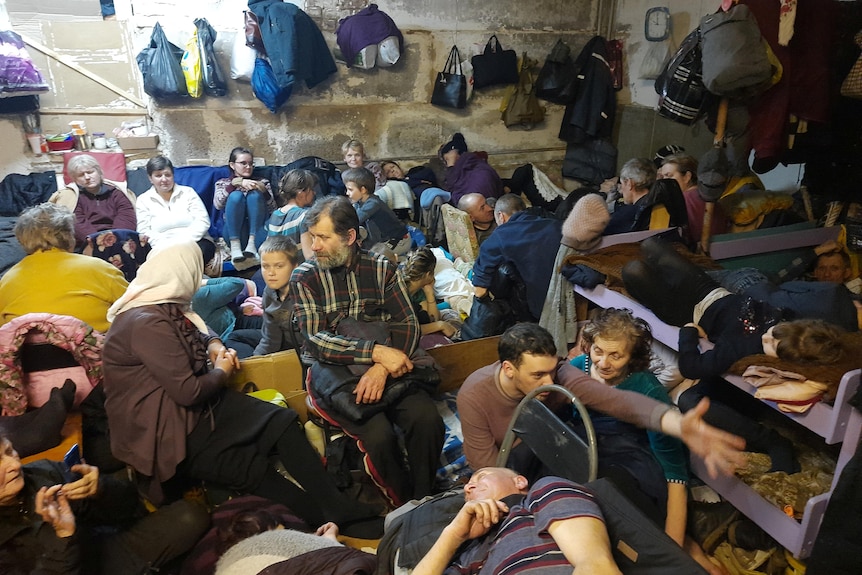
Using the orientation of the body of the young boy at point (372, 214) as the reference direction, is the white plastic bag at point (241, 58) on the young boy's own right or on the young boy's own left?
on the young boy's own right

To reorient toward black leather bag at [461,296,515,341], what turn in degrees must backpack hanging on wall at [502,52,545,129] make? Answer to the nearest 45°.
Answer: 0° — it already faces it

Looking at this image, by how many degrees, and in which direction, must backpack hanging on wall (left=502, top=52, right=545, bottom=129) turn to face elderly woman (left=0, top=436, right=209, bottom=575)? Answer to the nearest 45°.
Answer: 0° — it already faces them

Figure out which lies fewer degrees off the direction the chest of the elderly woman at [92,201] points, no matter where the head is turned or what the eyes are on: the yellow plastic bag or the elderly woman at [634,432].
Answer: the elderly woman

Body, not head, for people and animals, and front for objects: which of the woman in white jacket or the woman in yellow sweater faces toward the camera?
the woman in white jacket

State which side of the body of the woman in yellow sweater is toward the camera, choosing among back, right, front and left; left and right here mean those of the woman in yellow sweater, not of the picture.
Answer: back

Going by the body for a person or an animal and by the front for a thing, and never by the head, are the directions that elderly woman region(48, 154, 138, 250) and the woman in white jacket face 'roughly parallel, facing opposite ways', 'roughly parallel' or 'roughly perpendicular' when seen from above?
roughly parallel

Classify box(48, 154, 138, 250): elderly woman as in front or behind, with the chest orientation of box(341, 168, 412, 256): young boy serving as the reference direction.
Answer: in front
